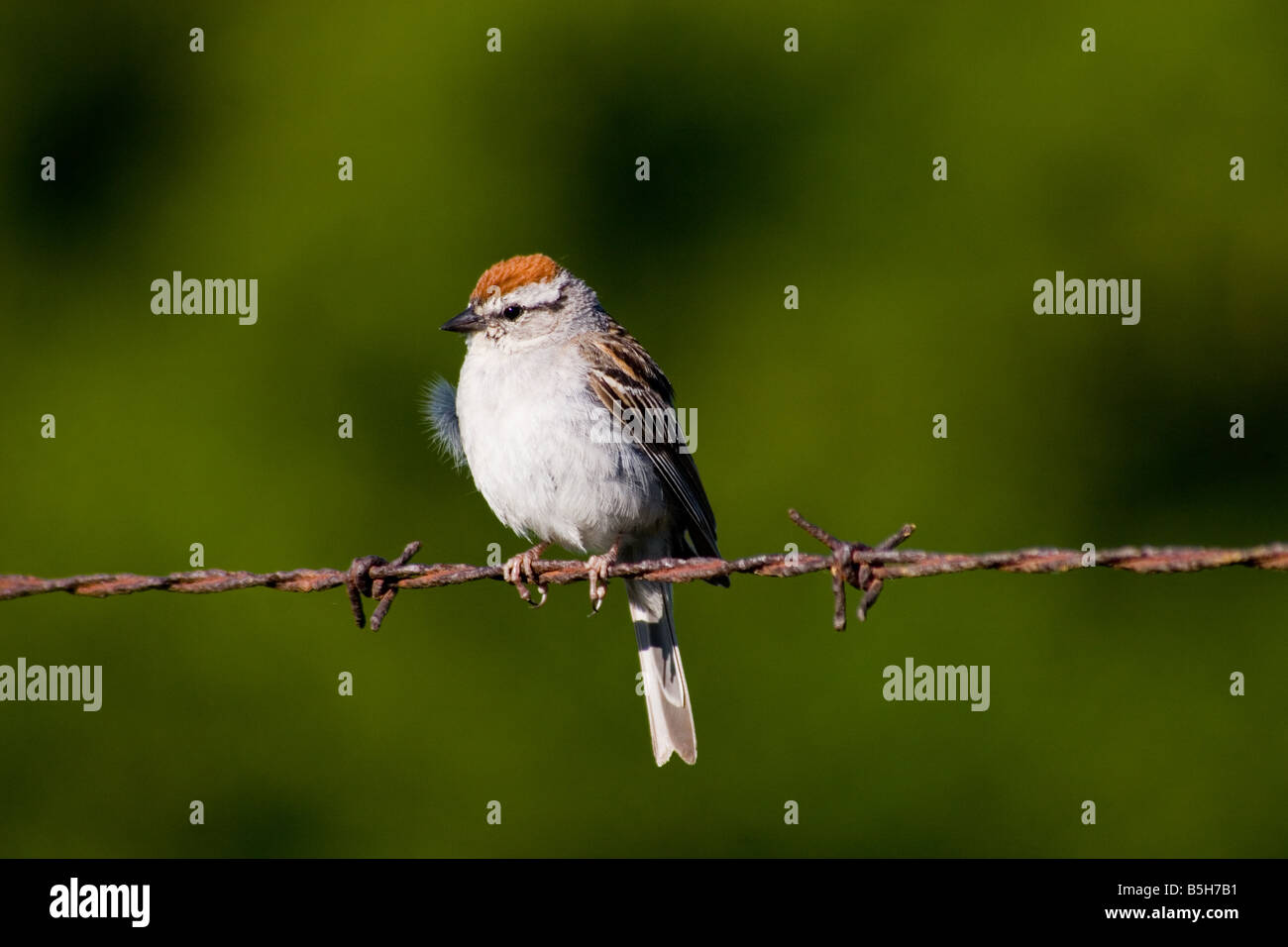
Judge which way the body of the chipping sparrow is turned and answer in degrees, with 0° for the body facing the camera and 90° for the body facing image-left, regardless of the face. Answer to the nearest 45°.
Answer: approximately 45°
